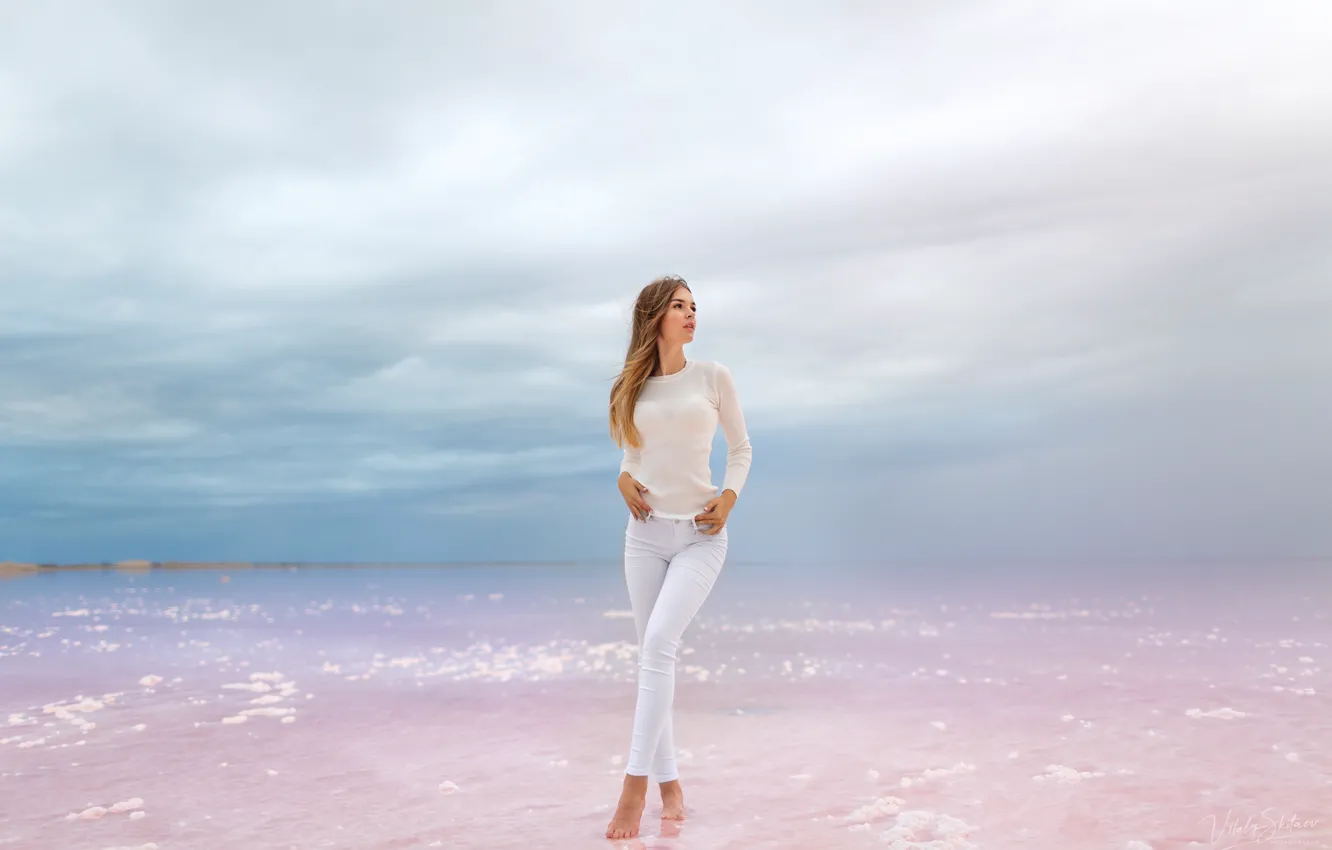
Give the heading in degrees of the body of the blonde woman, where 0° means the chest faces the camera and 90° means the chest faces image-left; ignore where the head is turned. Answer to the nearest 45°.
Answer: approximately 0°

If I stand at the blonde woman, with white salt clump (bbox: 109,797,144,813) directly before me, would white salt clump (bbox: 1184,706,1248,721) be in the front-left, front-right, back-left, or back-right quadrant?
back-right

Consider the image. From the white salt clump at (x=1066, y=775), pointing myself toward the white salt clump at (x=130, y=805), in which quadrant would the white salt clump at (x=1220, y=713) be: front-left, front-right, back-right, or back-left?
back-right

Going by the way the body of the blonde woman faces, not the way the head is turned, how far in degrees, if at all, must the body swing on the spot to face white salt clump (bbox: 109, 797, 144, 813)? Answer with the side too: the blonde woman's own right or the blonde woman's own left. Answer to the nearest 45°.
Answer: approximately 90° to the blonde woman's own right

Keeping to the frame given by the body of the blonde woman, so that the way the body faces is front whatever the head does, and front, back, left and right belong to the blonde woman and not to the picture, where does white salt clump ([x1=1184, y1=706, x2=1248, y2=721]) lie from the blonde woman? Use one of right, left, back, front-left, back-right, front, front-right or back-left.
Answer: back-left
